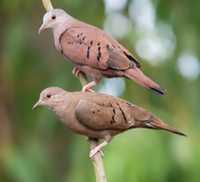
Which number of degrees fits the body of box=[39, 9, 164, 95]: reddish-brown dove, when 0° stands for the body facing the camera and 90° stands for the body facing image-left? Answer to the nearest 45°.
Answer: approximately 90°

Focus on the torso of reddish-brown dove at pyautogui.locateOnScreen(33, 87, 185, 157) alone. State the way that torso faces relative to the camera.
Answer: to the viewer's left

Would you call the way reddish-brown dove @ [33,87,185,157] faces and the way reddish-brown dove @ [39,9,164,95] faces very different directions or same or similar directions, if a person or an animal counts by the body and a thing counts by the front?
same or similar directions

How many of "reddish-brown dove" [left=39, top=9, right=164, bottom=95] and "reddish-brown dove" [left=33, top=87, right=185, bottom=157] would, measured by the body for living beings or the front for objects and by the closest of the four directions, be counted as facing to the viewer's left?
2
